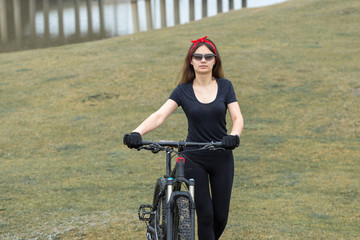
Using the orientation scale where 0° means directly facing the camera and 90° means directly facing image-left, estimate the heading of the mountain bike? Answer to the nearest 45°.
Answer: approximately 0°

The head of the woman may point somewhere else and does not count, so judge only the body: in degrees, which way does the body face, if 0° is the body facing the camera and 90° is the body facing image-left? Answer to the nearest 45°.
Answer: approximately 0°
